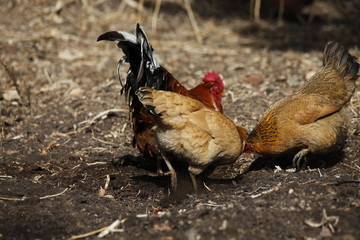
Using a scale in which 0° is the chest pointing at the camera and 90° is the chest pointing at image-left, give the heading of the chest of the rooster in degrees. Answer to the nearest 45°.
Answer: approximately 270°

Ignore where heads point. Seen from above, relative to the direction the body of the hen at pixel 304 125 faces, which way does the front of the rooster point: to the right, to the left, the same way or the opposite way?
the opposite way

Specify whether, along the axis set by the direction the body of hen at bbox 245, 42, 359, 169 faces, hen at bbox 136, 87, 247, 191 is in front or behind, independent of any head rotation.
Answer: in front

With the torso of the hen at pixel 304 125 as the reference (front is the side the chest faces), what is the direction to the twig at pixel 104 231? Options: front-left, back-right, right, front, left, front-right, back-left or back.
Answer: front-left

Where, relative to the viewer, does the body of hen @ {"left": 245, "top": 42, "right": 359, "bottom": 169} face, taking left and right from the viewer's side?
facing to the left of the viewer

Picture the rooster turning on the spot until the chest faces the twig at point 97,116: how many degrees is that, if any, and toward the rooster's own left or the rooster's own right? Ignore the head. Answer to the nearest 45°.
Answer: approximately 135° to the rooster's own left

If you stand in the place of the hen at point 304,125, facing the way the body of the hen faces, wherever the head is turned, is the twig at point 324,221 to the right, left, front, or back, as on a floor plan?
left

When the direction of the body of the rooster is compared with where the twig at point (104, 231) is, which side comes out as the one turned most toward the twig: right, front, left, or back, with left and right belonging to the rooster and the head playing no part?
right

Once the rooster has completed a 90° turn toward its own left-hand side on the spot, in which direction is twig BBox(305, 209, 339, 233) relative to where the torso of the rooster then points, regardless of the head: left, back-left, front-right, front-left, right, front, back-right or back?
back-right

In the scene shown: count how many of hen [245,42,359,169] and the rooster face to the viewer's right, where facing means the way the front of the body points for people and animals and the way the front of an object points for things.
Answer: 1

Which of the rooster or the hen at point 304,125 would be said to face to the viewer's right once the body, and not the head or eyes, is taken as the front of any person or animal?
the rooster

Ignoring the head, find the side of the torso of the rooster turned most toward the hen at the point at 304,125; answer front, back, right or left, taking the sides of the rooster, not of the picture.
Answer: front
